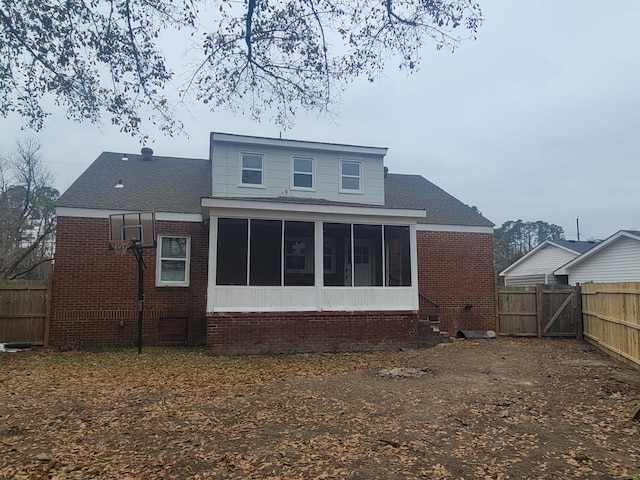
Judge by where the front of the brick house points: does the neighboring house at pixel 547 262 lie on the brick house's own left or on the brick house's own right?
on the brick house's own right

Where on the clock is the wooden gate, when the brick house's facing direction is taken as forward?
The wooden gate is roughly at 3 o'clock from the brick house.

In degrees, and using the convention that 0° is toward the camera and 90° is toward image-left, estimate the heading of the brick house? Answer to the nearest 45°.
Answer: approximately 180°

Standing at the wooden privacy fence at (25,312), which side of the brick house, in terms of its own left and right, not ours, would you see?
left

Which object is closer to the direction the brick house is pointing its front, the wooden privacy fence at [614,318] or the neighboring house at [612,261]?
the neighboring house

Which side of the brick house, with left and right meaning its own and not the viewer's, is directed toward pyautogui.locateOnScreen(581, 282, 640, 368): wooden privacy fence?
right
